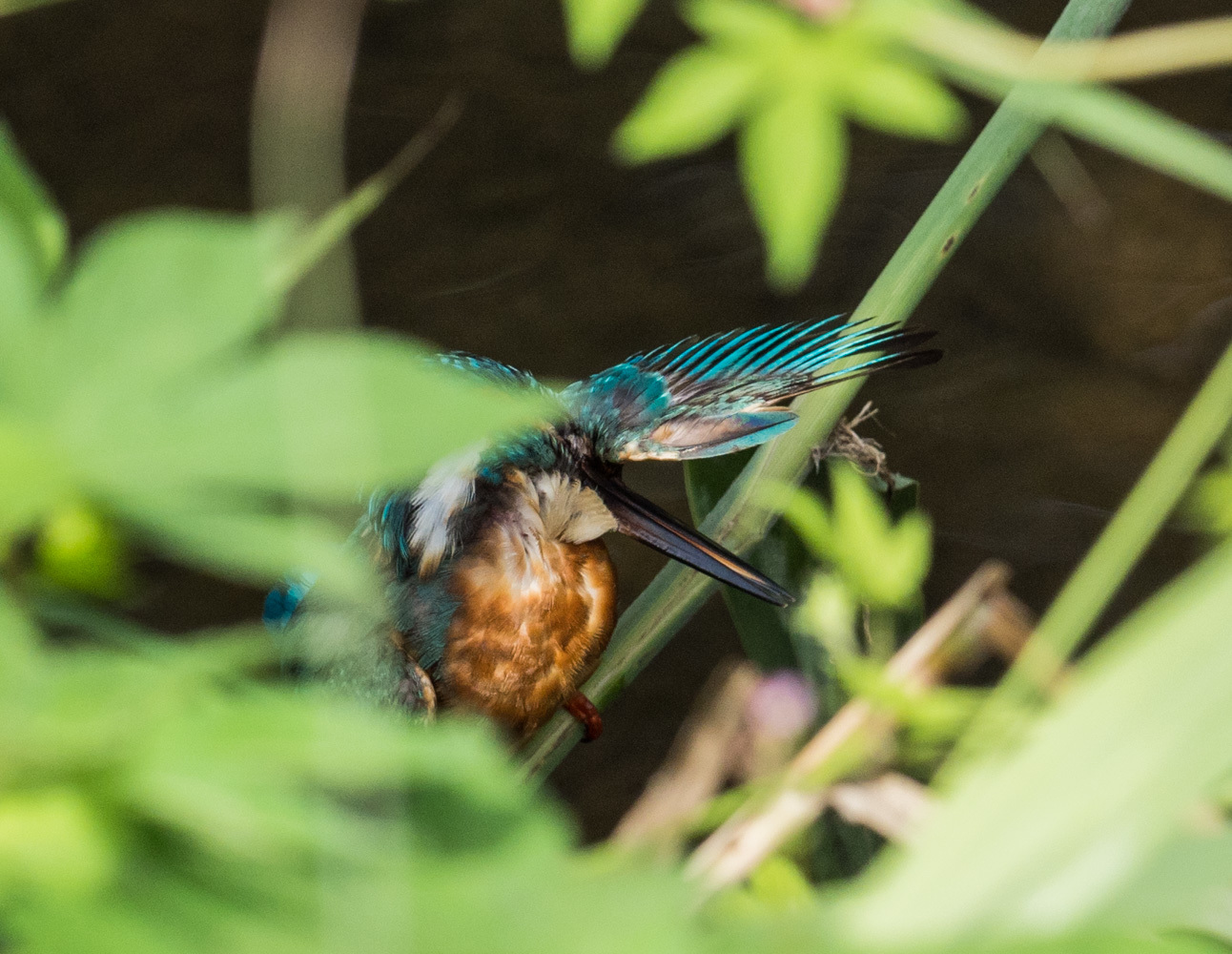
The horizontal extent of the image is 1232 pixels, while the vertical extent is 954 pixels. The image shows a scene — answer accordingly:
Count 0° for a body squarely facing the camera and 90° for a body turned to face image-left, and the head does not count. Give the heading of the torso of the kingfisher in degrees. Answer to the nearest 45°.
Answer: approximately 315°

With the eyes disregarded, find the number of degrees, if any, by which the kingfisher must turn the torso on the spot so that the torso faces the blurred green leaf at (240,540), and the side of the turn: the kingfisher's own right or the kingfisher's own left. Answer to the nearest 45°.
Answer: approximately 45° to the kingfisher's own right

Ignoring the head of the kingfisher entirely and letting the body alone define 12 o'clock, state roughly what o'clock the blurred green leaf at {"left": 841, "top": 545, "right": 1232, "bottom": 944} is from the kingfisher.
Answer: The blurred green leaf is roughly at 1 o'clock from the kingfisher.
